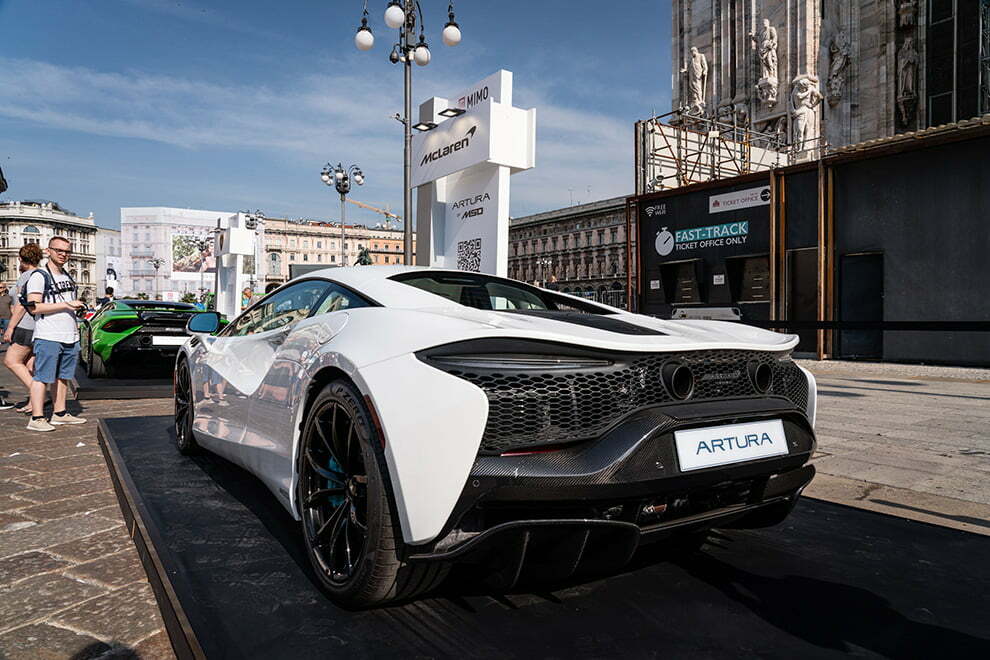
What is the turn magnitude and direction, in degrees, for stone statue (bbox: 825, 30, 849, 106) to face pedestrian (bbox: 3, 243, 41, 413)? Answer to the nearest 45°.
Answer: approximately 45° to its left

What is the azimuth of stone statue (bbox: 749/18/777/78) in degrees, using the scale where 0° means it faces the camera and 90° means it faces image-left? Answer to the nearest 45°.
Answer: approximately 45°

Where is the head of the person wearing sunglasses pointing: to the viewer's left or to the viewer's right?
to the viewer's right

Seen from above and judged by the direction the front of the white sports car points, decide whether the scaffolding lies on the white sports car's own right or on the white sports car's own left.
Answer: on the white sports car's own right

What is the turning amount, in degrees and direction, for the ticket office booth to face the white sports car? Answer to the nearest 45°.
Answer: approximately 45° to its left

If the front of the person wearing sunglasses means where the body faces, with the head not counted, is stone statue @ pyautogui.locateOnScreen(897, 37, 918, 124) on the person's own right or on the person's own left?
on the person's own left

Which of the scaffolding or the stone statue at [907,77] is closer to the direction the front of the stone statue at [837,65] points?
the scaffolding
